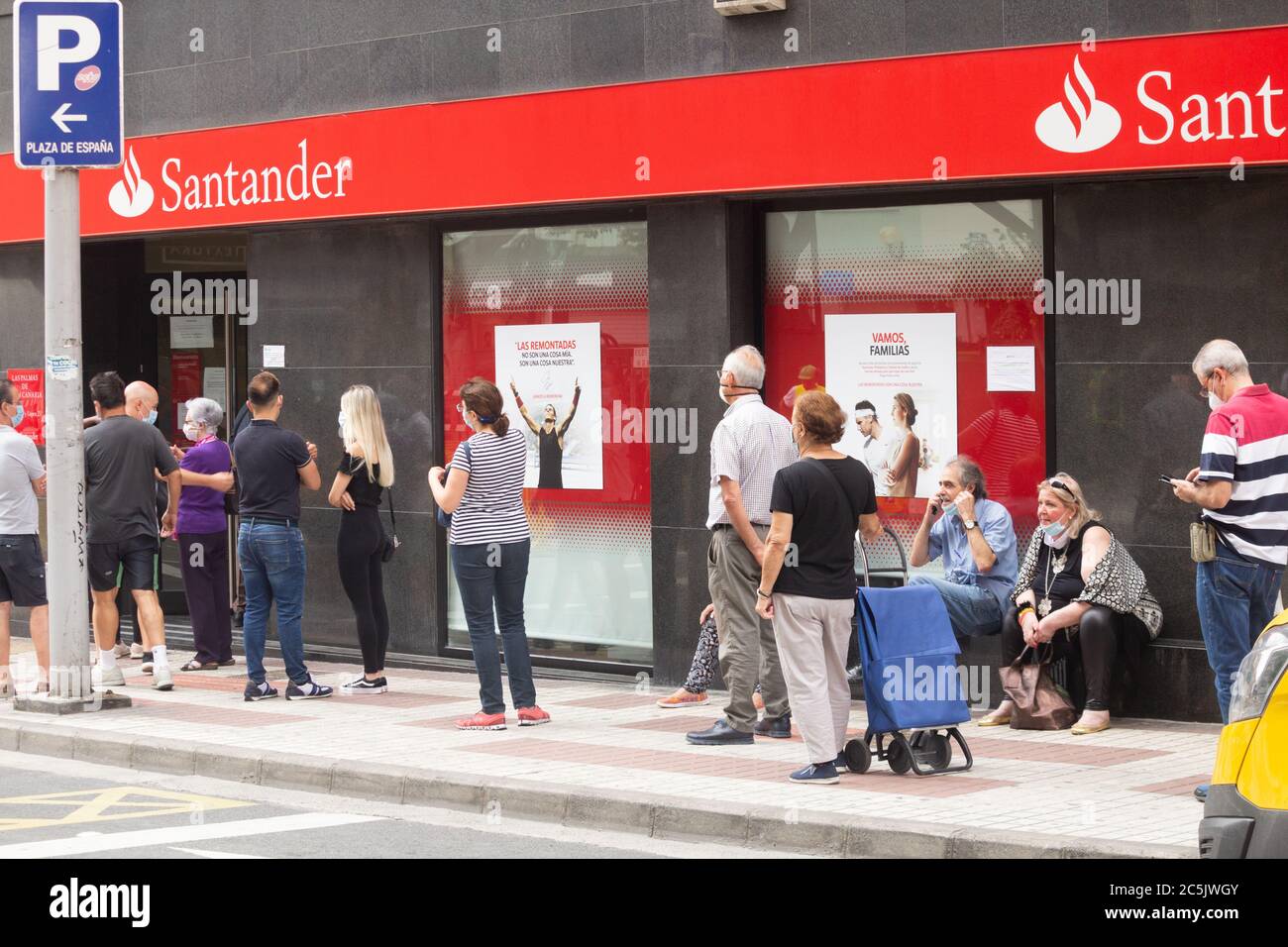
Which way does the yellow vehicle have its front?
to the viewer's left

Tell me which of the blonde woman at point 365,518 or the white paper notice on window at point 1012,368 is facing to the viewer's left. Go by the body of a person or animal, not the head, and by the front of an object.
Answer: the blonde woman

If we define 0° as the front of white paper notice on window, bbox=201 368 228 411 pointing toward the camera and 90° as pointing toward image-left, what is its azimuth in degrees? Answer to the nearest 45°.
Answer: approximately 0°

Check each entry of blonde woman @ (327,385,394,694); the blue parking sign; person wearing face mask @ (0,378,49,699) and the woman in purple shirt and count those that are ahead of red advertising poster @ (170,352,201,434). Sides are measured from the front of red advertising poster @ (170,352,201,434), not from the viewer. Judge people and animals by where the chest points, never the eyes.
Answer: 4

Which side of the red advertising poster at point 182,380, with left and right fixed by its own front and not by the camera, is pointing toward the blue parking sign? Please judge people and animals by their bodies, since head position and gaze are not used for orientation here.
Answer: front

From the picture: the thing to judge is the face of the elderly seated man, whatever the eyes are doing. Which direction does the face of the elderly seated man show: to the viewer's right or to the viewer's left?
to the viewer's left

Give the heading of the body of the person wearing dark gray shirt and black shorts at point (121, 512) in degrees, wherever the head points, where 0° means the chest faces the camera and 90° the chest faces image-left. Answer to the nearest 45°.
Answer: approximately 180°

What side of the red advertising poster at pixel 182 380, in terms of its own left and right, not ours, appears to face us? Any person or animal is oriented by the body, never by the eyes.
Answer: front

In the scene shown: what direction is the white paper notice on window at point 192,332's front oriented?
toward the camera

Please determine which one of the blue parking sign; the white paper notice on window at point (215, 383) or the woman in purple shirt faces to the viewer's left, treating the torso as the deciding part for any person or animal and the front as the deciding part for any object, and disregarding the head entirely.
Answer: the woman in purple shirt

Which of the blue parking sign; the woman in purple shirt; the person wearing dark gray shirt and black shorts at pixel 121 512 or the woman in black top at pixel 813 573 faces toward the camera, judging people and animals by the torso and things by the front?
the blue parking sign

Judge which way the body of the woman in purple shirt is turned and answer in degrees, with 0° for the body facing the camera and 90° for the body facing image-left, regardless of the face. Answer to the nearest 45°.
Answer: approximately 90°

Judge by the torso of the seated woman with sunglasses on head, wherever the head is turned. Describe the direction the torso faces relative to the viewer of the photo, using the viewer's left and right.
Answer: facing the viewer and to the left of the viewer

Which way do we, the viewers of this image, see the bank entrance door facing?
facing the viewer

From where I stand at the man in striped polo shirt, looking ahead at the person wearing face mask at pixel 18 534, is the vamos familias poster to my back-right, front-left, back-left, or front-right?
front-right
